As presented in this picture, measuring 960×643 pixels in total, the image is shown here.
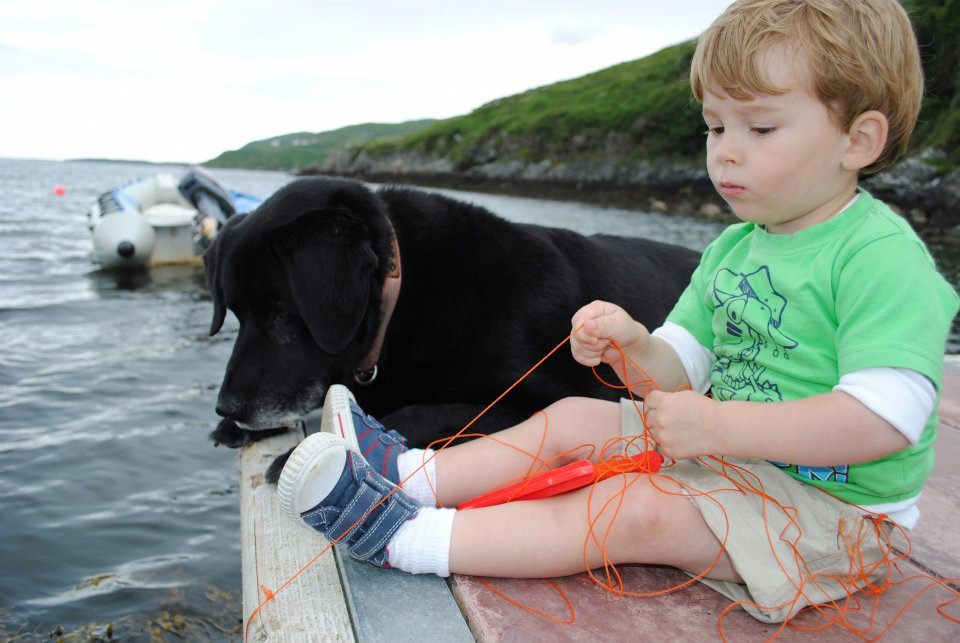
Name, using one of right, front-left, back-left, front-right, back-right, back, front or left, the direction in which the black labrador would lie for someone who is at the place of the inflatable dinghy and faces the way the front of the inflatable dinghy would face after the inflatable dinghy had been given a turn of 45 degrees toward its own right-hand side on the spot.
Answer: back-right

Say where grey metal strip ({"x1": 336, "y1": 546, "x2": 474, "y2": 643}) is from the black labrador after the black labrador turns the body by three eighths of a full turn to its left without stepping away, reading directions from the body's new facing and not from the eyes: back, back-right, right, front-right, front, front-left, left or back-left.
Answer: right

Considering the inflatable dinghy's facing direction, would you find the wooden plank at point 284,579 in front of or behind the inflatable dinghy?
behind

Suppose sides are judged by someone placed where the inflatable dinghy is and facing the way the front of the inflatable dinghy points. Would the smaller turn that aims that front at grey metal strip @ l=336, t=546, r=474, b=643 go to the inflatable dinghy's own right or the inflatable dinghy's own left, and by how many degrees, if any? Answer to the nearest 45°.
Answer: approximately 180°
